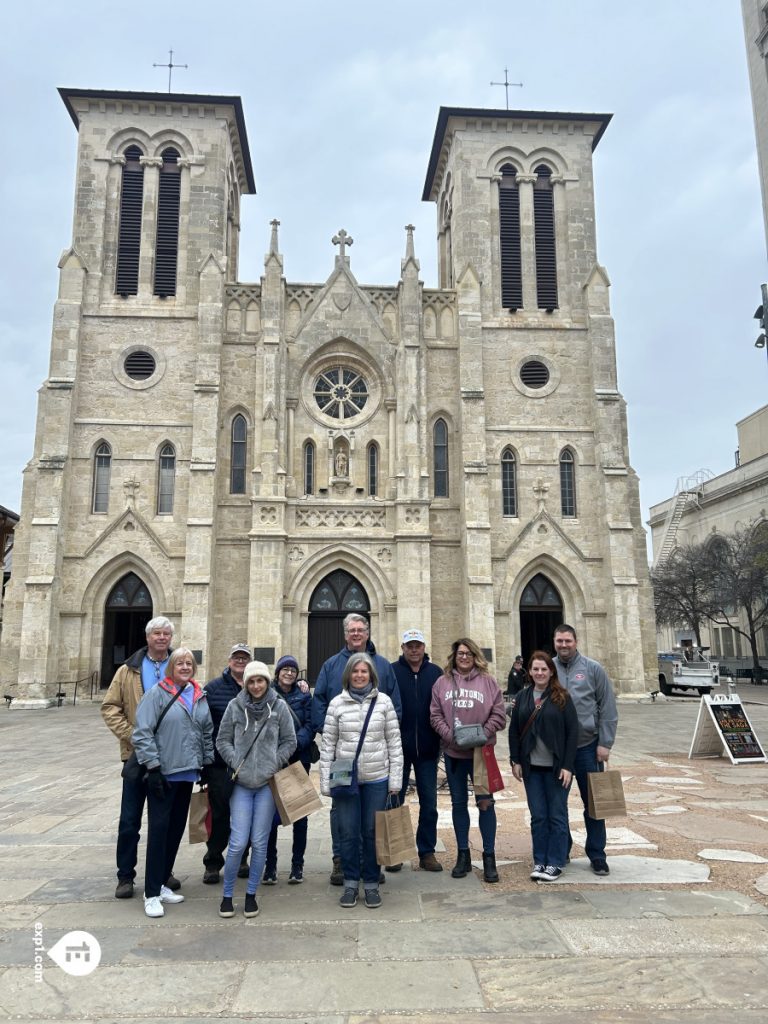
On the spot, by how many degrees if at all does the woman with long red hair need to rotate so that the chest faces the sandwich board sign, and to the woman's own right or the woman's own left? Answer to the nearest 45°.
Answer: approximately 180°

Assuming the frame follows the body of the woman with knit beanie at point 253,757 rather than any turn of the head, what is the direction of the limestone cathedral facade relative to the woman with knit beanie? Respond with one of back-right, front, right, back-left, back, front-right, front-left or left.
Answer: back

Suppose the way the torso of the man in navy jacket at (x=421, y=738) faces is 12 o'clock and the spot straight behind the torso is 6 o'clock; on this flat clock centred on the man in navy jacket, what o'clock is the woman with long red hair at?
The woman with long red hair is roughly at 10 o'clock from the man in navy jacket.

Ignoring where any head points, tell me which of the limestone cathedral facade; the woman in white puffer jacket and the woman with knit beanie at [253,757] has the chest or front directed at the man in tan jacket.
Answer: the limestone cathedral facade

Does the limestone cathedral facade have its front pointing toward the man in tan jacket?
yes

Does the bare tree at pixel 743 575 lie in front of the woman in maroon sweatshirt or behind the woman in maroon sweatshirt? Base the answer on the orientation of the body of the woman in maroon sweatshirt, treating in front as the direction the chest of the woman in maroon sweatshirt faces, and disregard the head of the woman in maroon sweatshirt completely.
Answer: behind

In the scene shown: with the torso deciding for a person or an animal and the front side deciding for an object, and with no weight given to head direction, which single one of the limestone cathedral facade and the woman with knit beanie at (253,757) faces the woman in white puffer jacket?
the limestone cathedral facade

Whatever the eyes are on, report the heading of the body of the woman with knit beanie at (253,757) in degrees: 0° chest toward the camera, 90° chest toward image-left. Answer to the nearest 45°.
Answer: approximately 0°

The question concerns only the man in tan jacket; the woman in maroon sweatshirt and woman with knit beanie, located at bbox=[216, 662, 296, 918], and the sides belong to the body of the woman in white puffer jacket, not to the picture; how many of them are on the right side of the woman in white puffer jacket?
2

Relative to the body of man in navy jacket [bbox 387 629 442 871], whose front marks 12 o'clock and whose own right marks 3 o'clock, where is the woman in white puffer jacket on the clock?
The woman in white puffer jacket is roughly at 1 o'clock from the man in navy jacket.

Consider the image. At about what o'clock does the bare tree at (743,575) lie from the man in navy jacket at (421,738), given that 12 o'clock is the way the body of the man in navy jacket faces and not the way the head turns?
The bare tree is roughly at 7 o'clock from the man in navy jacket.

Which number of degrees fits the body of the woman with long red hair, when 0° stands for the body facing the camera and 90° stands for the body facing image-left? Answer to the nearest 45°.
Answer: approximately 0°
